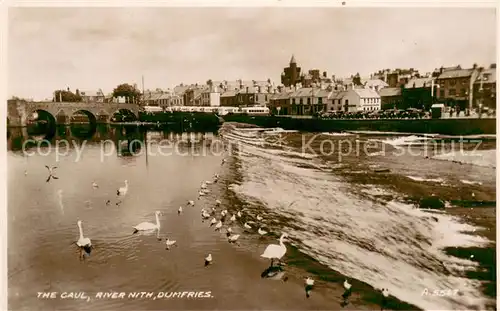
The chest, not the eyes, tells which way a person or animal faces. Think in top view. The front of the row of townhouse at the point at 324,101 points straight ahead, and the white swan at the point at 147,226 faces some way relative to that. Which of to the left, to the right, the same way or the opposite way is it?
to the left

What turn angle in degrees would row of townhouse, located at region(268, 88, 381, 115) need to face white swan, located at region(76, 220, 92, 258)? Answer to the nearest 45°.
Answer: approximately 45° to its right

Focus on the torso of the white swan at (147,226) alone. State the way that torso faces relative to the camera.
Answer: to the viewer's right
